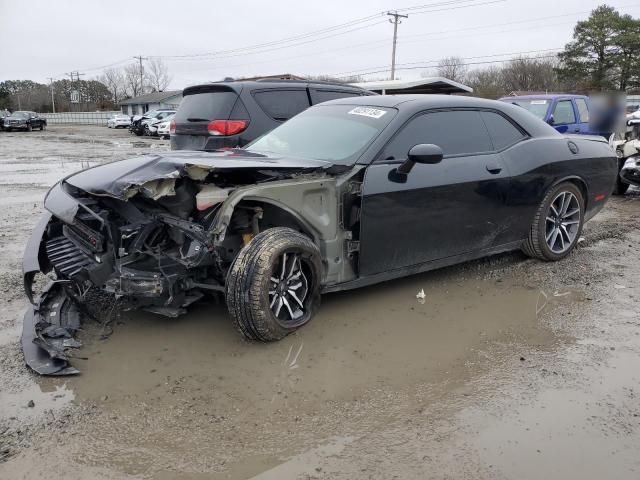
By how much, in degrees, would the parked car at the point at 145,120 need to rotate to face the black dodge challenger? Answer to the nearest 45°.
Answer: approximately 45° to its left

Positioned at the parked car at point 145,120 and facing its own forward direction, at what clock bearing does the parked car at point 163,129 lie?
the parked car at point 163,129 is roughly at 10 o'clock from the parked car at point 145,120.

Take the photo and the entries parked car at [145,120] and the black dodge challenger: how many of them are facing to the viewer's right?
0

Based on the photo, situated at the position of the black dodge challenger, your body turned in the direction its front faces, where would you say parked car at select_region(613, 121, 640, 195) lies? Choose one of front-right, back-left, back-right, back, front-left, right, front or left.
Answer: back

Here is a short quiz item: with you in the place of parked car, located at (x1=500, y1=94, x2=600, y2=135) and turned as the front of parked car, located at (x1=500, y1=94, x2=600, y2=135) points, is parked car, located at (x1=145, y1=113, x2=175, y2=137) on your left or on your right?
on your right

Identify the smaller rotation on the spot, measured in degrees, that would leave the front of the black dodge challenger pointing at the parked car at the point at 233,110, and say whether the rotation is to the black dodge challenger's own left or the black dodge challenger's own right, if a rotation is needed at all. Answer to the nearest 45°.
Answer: approximately 135° to the black dodge challenger's own right

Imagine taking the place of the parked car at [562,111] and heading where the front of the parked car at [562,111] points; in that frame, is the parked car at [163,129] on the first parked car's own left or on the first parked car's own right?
on the first parked car's own right

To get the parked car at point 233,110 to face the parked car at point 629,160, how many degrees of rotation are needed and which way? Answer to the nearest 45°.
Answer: approximately 45° to its right

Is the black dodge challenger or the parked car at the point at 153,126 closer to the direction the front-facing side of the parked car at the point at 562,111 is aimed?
the black dodge challenger

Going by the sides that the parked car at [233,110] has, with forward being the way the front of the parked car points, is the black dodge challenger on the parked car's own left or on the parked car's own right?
on the parked car's own right

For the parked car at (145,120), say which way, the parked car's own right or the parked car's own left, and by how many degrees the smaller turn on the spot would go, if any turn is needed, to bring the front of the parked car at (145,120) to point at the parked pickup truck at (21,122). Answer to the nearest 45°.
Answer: approximately 90° to the parked car's own right

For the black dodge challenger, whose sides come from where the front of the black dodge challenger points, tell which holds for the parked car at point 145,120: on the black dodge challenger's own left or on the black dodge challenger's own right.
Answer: on the black dodge challenger's own right

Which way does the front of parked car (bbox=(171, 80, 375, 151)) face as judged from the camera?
facing away from the viewer and to the right of the viewer

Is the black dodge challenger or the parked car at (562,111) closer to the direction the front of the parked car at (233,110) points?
the parked car
